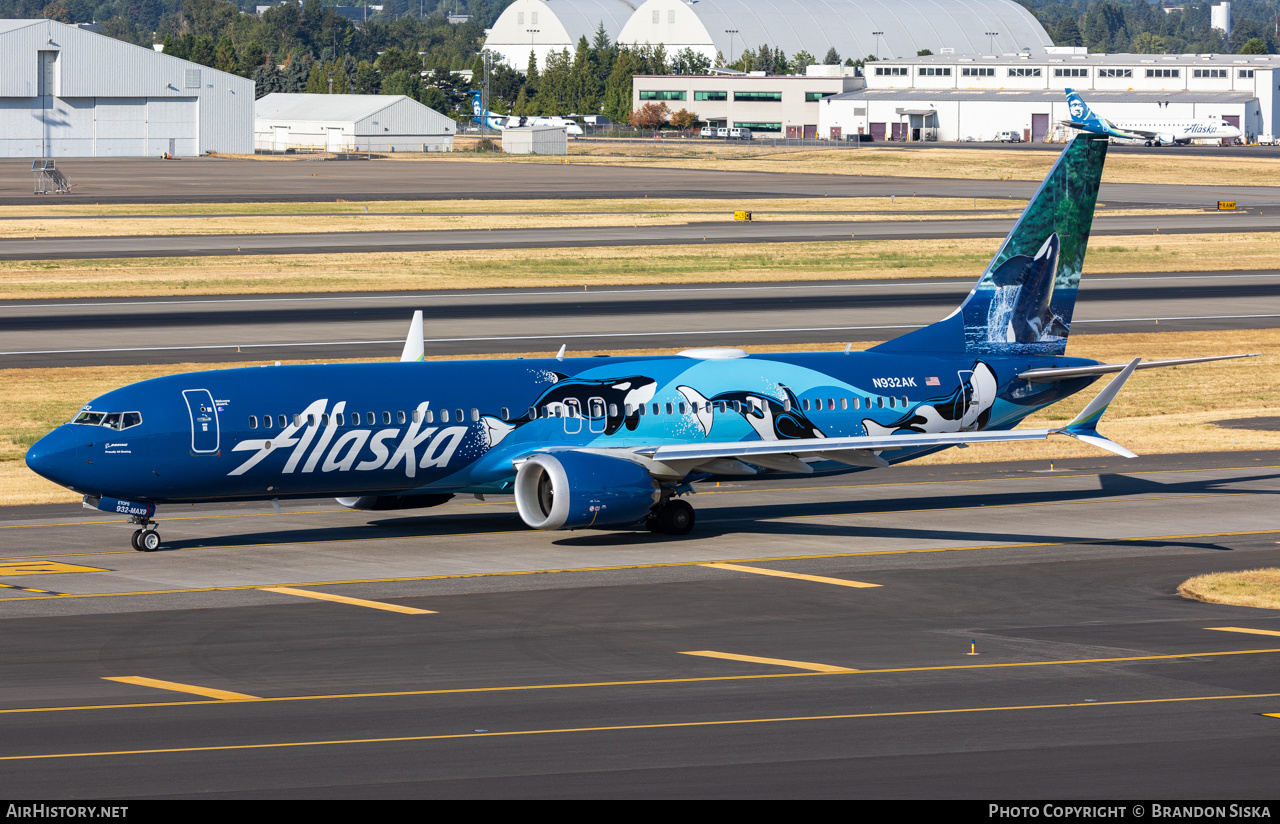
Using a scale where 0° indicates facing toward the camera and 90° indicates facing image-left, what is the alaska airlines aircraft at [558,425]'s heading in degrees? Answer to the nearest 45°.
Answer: approximately 45°
